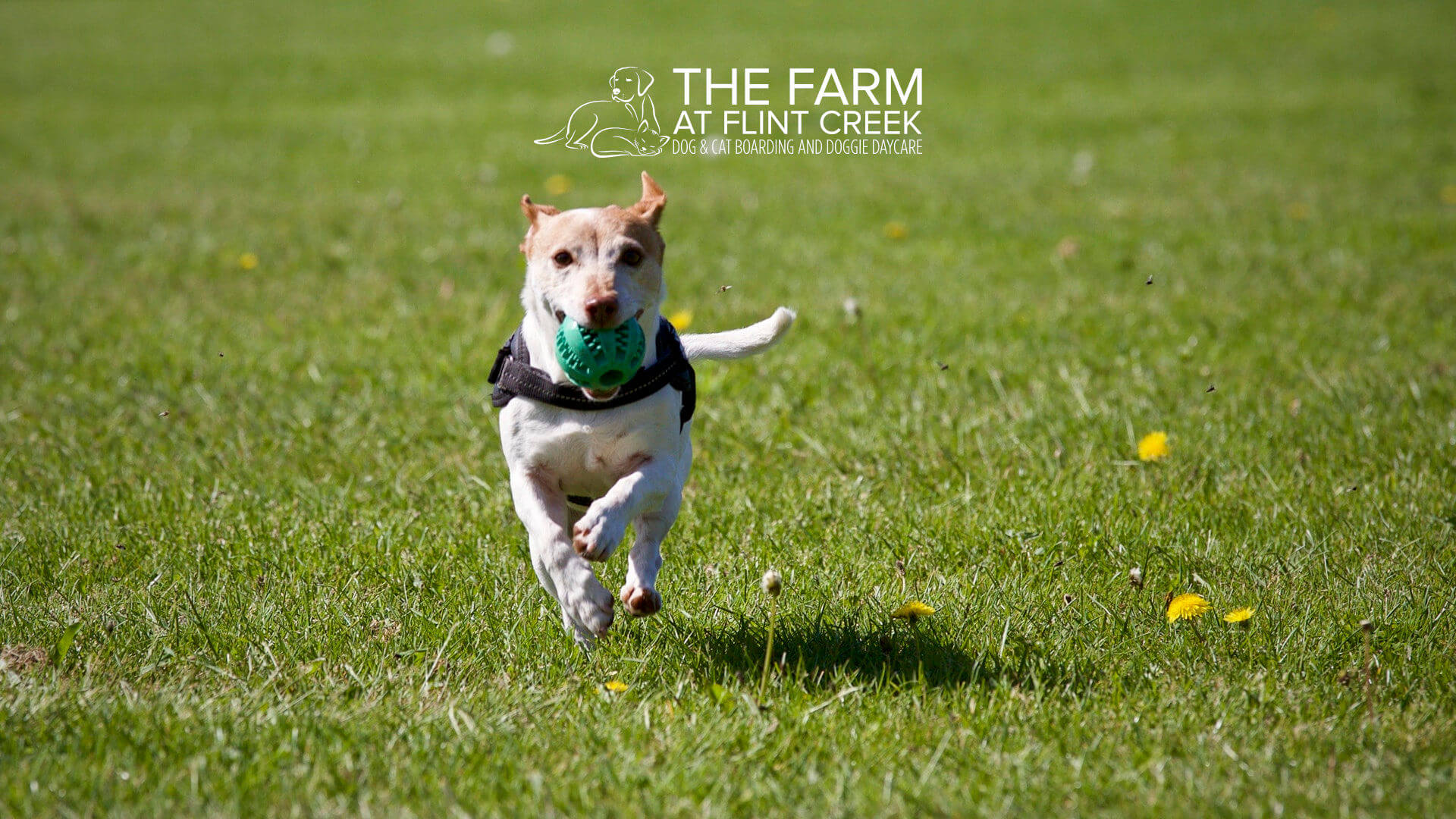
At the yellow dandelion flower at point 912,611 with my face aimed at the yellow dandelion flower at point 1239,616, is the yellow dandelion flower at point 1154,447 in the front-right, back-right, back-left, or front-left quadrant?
front-left

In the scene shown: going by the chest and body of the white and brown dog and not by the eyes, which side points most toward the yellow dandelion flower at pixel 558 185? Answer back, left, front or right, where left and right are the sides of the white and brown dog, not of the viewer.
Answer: back

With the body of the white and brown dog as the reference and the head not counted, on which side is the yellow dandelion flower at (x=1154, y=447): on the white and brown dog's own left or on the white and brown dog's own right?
on the white and brown dog's own left

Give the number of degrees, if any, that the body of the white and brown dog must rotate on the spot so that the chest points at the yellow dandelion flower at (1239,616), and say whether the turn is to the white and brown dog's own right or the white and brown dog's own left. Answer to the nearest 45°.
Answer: approximately 90° to the white and brown dog's own left

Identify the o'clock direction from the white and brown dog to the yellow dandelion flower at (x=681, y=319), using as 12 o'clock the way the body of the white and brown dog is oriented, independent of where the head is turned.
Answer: The yellow dandelion flower is roughly at 6 o'clock from the white and brown dog.

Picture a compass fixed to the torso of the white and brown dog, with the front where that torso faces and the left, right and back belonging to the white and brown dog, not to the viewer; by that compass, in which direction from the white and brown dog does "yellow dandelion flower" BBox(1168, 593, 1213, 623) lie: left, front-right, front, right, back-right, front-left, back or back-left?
left

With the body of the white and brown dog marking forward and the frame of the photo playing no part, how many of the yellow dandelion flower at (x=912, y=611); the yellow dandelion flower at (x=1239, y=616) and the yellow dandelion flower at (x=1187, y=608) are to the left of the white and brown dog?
3

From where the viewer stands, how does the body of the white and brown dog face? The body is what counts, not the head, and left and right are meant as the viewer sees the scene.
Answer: facing the viewer

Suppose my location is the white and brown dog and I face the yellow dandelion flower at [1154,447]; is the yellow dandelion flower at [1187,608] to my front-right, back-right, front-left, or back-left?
front-right

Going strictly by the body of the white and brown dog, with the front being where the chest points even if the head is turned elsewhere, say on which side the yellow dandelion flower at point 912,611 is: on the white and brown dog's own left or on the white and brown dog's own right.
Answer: on the white and brown dog's own left
